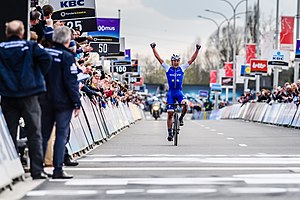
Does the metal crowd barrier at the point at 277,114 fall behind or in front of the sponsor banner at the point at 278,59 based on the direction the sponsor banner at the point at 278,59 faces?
in front

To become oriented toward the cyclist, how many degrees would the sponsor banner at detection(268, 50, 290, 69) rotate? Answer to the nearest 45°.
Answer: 0° — it already faces them

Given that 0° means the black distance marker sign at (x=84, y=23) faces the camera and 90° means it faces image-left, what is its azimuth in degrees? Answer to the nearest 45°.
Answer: approximately 0°

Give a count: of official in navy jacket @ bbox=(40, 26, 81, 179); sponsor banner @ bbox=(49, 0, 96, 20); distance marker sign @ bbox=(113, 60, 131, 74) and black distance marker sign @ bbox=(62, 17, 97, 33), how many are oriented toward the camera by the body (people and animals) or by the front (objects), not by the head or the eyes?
3

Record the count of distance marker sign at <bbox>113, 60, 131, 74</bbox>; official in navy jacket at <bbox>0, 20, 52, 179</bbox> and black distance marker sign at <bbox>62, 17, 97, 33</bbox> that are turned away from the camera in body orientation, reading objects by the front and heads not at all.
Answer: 1

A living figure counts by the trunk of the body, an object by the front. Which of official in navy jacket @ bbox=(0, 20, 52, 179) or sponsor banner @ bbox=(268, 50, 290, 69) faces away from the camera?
the official in navy jacket

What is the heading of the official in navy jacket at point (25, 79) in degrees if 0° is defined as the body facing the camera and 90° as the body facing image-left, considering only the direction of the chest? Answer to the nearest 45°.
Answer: approximately 180°

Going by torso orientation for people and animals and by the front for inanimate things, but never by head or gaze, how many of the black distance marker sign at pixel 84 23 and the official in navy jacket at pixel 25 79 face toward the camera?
1

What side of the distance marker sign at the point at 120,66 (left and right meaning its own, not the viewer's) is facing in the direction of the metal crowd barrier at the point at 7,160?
front
